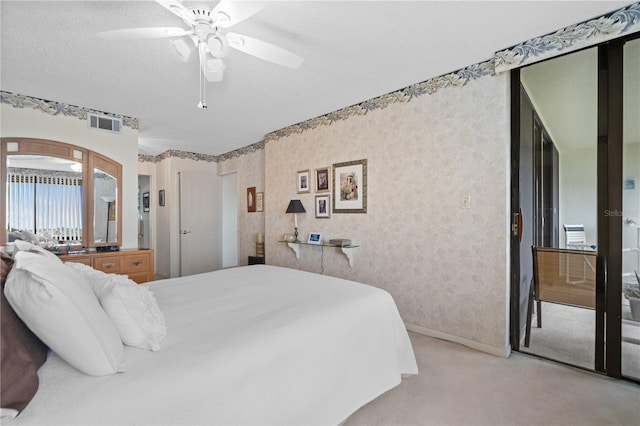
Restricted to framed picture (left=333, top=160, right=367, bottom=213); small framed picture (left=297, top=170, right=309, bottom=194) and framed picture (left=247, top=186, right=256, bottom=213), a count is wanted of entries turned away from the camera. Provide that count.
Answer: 0

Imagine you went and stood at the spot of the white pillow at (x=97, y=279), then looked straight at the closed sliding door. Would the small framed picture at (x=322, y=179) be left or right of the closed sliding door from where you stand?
left

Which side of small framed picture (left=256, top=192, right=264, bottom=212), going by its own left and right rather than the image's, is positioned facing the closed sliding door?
left

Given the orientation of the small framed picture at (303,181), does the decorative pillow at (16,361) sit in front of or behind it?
in front

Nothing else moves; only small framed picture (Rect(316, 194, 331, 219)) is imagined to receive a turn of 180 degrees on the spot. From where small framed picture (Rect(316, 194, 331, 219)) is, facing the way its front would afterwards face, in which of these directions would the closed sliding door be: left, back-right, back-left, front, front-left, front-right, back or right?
right

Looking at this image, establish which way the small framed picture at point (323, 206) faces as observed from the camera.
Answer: facing the viewer and to the left of the viewer

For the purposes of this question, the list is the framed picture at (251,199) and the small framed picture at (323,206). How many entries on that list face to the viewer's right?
0

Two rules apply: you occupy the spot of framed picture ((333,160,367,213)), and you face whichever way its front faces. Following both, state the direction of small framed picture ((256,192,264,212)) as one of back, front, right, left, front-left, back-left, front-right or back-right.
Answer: right

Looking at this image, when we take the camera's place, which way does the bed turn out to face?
facing away from the viewer and to the right of the viewer

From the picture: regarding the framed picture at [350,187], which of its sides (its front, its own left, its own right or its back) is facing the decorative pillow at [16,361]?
front
